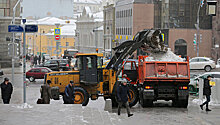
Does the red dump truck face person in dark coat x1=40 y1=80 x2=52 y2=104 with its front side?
no

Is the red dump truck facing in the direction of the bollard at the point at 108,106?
no

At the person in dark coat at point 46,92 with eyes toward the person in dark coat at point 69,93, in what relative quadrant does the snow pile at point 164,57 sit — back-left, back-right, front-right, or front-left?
front-left

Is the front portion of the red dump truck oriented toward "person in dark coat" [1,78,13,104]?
no
